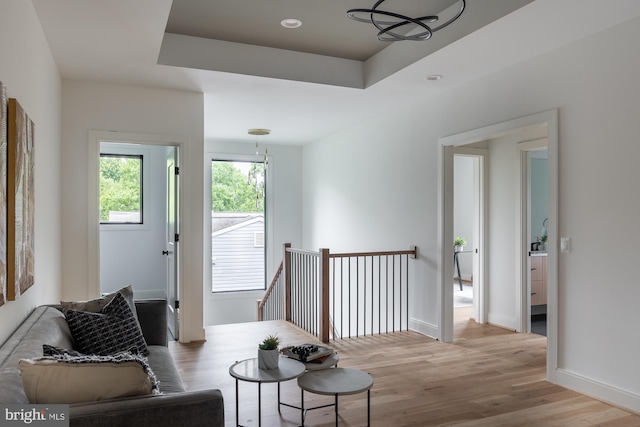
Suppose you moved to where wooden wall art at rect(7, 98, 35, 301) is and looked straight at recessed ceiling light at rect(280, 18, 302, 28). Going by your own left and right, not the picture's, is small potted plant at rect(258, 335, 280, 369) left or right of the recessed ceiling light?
right

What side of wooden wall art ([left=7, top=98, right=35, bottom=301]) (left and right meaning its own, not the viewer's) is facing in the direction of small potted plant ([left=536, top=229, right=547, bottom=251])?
front

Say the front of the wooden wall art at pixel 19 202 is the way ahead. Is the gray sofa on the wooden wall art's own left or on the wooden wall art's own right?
on the wooden wall art's own right

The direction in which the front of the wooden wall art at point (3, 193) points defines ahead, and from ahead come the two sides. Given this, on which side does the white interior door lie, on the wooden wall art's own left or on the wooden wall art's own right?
on the wooden wall art's own left

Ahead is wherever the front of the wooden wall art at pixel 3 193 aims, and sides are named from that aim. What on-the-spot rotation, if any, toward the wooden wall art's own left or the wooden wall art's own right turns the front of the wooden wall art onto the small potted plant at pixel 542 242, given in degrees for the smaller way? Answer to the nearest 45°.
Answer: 0° — it already faces it

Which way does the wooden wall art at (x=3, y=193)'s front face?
to the viewer's right

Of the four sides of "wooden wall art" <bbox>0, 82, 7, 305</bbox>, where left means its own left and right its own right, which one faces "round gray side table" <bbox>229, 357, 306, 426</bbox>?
front

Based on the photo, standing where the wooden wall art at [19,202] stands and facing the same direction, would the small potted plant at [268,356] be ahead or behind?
ahead

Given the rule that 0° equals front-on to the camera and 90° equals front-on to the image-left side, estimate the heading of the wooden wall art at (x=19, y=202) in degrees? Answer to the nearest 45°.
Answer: approximately 270°
